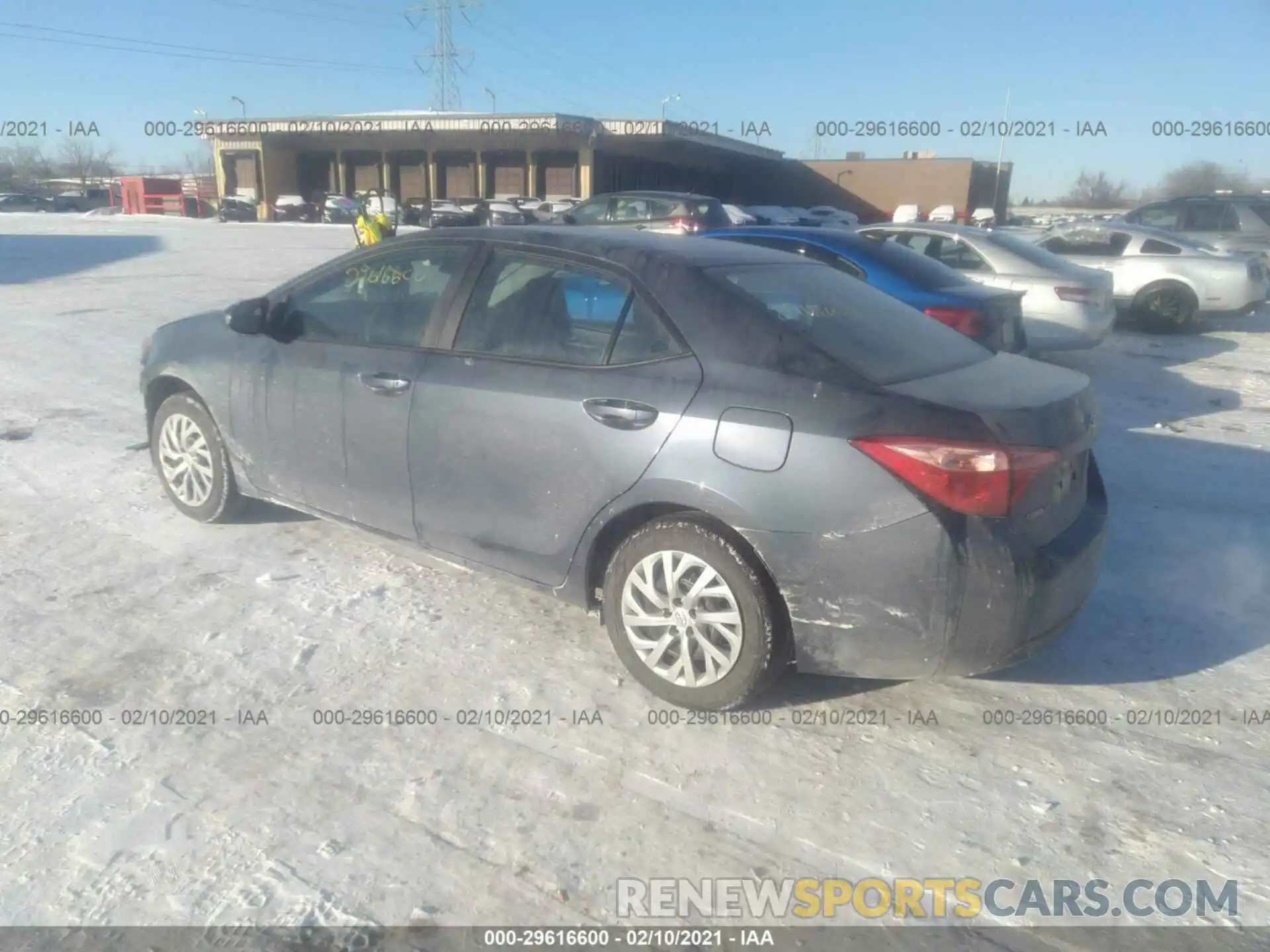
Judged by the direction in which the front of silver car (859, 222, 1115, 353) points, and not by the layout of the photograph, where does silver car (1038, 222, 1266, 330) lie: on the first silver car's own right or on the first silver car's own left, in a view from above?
on the first silver car's own right

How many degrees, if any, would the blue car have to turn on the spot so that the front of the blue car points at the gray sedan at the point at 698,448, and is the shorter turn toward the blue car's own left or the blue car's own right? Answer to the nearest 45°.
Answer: approximately 135° to the blue car's own left

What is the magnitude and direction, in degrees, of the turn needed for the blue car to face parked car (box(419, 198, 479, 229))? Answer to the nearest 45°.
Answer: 0° — it already faces it

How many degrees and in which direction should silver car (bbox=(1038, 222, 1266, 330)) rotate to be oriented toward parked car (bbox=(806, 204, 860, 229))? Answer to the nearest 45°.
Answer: approximately 45° to its right

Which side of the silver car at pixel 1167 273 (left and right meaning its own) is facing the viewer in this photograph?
left

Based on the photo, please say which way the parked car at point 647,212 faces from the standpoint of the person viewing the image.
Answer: facing away from the viewer and to the left of the viewer

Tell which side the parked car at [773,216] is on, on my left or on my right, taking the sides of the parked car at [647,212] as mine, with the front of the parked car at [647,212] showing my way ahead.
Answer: on my right

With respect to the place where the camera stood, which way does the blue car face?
facing away from the viewer and to the left of the viewer

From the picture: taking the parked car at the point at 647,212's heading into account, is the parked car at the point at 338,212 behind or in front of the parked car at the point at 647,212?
in front

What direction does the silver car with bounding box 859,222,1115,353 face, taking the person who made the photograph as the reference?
facing away from the viewer and to the left of the viewer

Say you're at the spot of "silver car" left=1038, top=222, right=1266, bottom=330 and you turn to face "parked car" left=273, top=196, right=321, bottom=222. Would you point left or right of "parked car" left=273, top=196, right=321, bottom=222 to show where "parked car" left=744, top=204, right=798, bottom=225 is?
right
